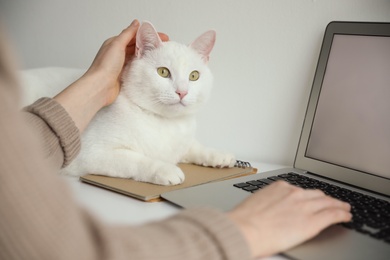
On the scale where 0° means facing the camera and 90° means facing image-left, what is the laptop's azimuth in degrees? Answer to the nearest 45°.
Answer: approximately 45°

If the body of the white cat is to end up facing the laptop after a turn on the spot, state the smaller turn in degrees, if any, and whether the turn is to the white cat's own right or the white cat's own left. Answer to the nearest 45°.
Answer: approximately 45° to the white cat's own left

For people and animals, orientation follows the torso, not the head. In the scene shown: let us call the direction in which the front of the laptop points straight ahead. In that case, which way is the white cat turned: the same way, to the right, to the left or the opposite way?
to the left
